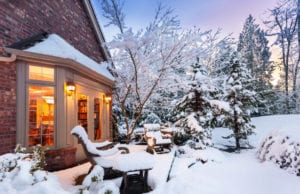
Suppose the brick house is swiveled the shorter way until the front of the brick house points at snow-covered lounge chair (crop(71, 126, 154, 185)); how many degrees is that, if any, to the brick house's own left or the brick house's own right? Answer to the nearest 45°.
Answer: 0° — it already faces it

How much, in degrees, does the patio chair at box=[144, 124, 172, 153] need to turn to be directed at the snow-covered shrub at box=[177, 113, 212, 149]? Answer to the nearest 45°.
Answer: approximately 90° to its left

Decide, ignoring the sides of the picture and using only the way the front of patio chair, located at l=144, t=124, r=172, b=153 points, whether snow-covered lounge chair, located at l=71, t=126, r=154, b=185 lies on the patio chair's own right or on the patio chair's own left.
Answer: on the patio chair's own right

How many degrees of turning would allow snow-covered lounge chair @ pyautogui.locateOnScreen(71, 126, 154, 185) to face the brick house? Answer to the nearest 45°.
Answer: approximately 135° to its left

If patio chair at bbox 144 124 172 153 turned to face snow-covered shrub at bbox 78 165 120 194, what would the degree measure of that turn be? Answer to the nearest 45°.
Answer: approximately 45° to its right

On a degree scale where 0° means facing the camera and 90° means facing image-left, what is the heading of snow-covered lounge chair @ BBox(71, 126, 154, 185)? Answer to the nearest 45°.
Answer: approximately 270°

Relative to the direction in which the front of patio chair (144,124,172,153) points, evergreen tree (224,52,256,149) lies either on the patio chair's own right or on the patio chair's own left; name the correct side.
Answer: on the patio chair's own left

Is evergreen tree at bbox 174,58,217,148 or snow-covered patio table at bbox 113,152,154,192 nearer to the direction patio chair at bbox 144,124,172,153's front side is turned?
the snow-covered patio table

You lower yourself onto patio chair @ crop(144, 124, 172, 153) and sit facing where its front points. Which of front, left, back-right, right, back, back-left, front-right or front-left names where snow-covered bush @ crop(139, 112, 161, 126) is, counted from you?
back-left

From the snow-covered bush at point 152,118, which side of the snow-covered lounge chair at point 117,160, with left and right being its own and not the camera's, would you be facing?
left

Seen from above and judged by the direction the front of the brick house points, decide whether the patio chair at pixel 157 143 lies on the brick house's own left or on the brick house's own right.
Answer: on the brick house's own left

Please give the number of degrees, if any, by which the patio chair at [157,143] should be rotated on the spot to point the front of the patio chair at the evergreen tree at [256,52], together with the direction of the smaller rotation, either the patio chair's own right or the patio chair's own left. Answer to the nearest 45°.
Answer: approximately 90° to the patio chair's own left
